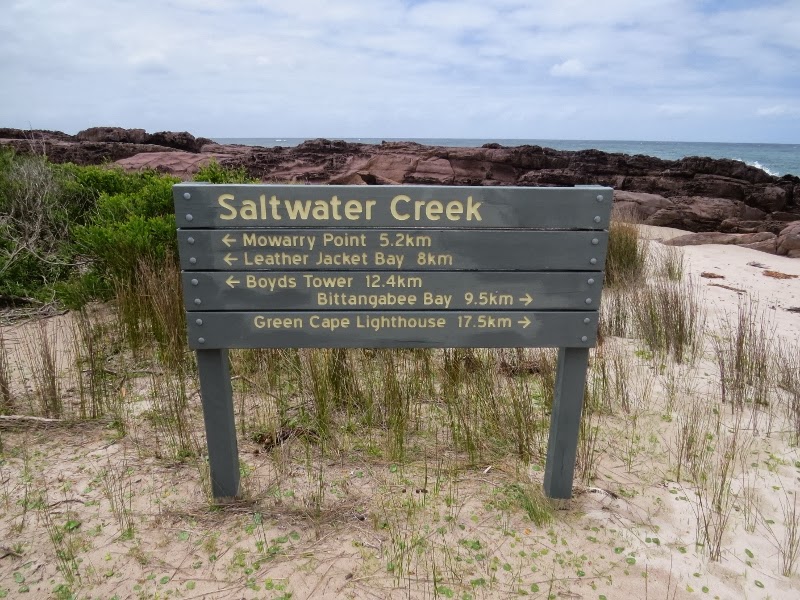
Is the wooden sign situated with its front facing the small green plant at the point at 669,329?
no

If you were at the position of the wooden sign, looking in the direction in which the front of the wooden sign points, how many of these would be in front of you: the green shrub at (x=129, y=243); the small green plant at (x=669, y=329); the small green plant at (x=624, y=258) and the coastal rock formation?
0

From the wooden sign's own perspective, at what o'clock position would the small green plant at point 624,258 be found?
The small green plant is roughly at 7 o'clock from the wooden sign.

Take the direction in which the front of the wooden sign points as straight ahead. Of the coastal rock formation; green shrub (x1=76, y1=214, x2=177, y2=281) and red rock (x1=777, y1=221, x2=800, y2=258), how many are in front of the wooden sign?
0

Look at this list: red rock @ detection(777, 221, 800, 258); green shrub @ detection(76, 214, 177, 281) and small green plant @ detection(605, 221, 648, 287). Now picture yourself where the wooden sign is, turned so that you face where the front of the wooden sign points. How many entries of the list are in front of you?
0

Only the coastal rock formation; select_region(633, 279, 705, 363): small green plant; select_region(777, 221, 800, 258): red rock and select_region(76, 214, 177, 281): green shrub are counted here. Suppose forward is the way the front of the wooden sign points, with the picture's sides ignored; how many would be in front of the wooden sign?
0

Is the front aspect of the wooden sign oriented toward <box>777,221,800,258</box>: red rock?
no

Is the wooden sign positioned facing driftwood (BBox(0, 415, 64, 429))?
no

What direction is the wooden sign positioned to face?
toward the camera

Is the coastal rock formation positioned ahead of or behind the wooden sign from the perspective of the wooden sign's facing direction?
behind

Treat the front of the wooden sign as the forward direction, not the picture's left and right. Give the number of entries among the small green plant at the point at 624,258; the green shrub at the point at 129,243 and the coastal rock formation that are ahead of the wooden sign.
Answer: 0

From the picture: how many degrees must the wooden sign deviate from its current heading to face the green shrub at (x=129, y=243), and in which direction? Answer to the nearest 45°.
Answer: approximately 135° to its right
